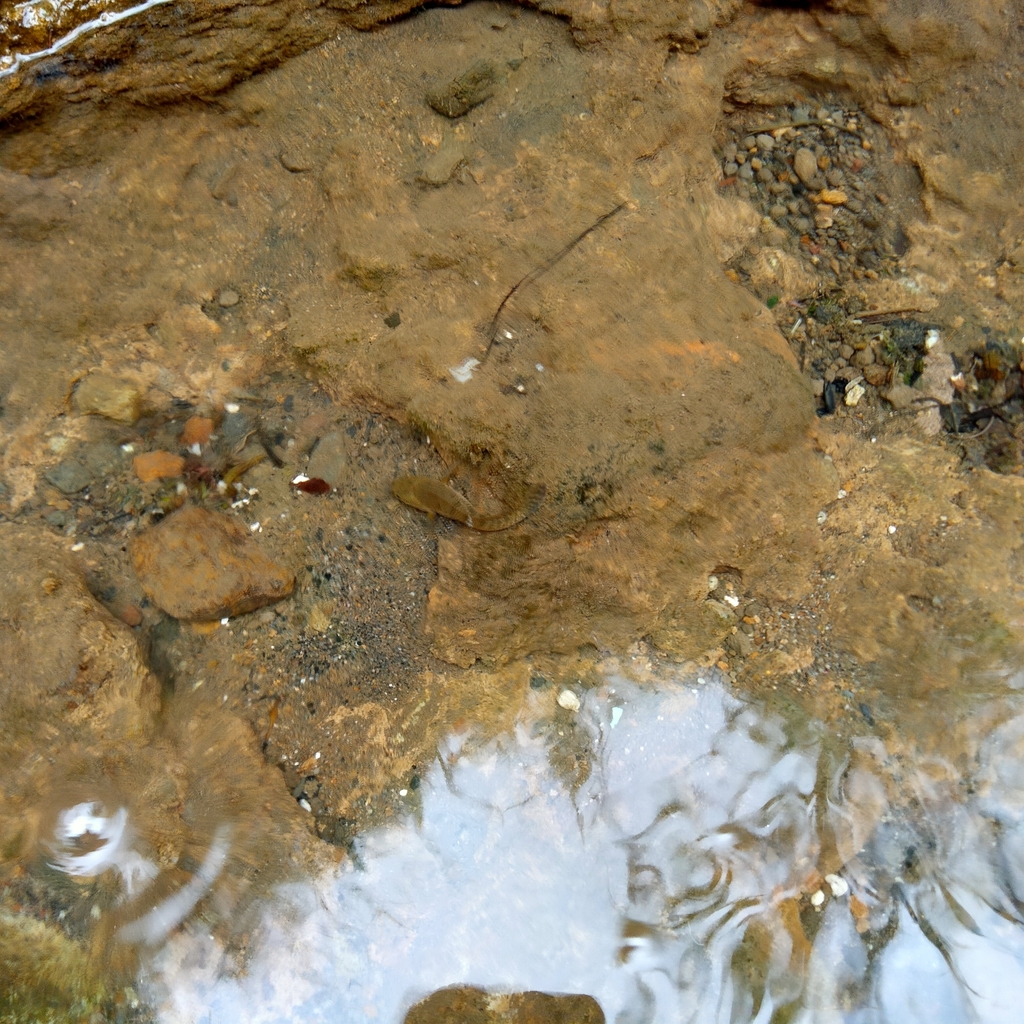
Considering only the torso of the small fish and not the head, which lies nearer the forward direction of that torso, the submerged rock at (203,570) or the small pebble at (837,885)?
the submerged rock

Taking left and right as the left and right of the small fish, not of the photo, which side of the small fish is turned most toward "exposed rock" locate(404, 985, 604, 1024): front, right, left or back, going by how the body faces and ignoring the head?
left

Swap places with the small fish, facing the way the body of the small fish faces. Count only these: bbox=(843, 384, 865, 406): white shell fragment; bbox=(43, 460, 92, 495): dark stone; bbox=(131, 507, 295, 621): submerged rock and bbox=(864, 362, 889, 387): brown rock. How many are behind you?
2

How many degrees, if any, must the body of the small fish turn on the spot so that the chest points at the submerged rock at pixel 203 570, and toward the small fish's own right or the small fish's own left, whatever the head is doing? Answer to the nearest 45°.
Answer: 0° — it already faces it

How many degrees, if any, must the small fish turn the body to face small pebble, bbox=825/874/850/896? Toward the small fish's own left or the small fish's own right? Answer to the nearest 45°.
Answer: approximately 135° to the small fish's own left

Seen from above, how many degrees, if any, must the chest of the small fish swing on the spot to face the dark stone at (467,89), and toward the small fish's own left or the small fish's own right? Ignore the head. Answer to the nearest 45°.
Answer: approximately 135° to the small fish's own right

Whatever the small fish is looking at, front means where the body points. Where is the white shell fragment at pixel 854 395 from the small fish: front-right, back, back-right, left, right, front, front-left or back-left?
back

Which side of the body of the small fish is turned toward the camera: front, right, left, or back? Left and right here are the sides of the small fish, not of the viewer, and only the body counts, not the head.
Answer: left
